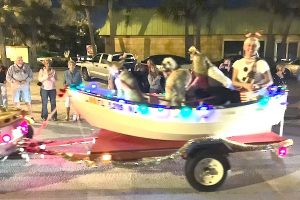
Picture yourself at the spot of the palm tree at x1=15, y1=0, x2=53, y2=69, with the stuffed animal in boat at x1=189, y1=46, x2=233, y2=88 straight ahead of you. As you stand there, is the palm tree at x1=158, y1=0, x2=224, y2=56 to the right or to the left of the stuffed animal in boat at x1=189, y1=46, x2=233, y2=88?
left

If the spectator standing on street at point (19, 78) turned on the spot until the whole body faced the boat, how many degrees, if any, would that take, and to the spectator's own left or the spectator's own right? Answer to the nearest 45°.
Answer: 0° — they already face it

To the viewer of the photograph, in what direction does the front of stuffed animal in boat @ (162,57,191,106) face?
facing to the left of the viewer

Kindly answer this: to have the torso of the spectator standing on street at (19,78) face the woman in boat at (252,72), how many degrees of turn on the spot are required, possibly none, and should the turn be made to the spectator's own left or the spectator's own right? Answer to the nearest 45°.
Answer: approximately 45° to the spectator's own left

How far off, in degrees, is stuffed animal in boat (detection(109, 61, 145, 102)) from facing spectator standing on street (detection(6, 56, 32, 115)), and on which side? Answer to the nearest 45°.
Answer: approximately 45° to its right

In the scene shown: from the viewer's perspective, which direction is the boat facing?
to the viewer's left

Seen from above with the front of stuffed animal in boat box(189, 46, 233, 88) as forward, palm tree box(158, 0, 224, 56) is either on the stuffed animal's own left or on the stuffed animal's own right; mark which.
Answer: on the stuffed animal's own right

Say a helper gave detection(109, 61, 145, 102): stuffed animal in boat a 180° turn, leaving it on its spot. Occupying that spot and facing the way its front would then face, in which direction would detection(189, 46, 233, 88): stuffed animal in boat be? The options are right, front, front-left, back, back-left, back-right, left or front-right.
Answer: front

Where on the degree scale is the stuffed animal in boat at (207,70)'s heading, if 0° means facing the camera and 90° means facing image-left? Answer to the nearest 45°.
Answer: approximately 90°

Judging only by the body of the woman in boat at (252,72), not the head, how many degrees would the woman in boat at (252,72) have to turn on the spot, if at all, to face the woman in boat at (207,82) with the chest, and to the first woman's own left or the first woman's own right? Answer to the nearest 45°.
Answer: approximately 90° to the first woman's own right

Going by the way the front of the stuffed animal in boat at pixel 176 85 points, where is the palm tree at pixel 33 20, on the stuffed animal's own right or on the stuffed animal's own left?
on the stuffed animal's own right

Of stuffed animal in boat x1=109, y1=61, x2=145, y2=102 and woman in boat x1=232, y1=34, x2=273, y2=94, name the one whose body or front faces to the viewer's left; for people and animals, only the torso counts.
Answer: the stuffed animal in boat

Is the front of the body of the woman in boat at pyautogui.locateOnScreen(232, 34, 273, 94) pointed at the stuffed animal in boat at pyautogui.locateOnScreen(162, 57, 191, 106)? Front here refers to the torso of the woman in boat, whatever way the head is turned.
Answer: no

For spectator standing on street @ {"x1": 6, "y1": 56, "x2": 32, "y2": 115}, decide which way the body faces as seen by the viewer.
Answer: toward the camera

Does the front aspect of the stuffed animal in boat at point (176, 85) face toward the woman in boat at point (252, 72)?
no

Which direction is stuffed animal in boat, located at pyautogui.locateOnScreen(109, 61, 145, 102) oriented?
to the viewer's left

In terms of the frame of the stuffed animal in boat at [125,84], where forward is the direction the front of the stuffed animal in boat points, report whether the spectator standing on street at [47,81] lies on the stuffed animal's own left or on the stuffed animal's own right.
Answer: on the stuffed animal's own right
